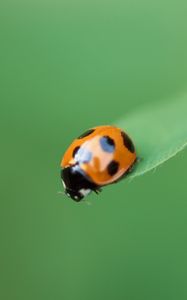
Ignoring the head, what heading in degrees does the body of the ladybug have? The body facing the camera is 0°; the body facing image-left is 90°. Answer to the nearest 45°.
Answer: approximately 45°
